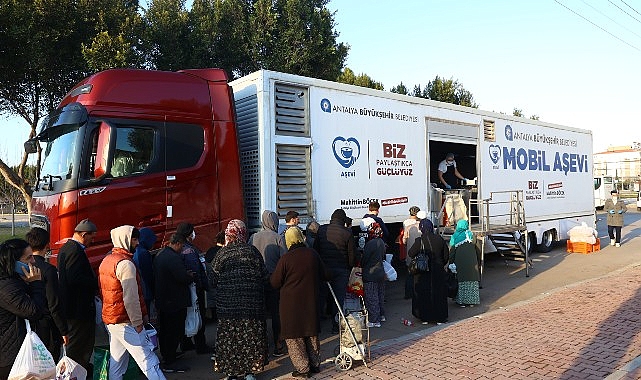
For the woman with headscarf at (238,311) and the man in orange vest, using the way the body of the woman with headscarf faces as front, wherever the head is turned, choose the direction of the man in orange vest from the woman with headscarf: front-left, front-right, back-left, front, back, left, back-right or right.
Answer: left

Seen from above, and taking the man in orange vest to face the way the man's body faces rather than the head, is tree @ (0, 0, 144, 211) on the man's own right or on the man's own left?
on the man's own left

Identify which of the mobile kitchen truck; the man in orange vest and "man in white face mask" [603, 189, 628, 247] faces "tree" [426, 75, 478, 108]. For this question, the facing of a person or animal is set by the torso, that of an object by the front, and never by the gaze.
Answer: the man in orange vest

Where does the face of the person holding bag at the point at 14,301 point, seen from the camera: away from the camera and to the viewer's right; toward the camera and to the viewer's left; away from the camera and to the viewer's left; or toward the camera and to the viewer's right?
toward the camera and to the viewer's right

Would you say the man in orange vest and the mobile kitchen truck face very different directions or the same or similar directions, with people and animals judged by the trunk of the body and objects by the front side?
very different directions

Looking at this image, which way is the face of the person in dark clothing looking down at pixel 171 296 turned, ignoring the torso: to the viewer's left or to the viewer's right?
to the viewer's right

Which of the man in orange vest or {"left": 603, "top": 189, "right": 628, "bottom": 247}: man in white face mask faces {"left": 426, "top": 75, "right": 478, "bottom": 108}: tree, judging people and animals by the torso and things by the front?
the man in orange vest

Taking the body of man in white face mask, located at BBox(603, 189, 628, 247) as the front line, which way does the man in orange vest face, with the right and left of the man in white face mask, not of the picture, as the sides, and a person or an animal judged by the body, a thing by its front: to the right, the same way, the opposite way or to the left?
the opposite way

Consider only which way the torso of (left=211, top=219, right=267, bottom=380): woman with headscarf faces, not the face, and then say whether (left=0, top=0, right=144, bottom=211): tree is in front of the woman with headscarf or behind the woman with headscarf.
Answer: in front

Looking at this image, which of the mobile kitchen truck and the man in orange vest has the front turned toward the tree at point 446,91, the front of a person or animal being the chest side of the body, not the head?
the man in orange vest

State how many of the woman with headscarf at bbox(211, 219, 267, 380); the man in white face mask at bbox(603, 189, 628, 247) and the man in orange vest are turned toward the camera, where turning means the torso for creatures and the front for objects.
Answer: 1

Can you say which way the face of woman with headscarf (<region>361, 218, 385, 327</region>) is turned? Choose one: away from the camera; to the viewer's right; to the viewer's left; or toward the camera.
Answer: away from the camera

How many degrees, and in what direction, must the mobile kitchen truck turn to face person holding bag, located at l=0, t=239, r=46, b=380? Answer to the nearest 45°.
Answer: approximately 45° to its left

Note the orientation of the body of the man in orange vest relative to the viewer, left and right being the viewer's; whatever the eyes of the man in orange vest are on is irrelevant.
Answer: facing away from the viewer and to the right of the viewer

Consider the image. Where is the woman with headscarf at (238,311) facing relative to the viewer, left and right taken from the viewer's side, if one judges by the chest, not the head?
facing away from the viewer

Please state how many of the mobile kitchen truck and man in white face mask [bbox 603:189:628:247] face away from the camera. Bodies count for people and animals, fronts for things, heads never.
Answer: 0
